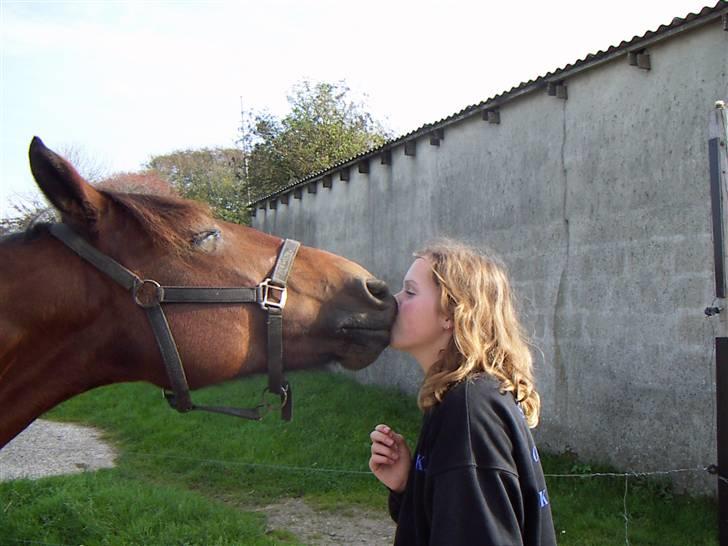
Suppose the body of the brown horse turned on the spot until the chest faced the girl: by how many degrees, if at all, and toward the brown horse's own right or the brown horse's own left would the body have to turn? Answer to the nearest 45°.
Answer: approximately 45° to the brown horse's own right

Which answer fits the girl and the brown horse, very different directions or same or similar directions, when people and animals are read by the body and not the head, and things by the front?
very different directions

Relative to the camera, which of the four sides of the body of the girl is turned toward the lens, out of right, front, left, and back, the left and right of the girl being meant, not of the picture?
left

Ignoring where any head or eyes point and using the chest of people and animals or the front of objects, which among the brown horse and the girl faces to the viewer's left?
the girl

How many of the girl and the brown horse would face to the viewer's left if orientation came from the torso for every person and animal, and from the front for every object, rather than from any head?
1

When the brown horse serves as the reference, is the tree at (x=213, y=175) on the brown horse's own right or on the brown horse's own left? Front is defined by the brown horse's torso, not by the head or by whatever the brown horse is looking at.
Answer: on the brown horse's own left

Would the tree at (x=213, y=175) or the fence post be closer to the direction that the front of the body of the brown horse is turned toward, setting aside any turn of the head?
the fence post

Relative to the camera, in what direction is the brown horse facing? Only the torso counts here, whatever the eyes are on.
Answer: to the viewer's right

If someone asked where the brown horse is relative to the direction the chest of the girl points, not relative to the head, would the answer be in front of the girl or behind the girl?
in front

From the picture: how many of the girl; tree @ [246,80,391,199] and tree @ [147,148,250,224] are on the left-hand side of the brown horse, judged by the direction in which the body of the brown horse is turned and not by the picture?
2

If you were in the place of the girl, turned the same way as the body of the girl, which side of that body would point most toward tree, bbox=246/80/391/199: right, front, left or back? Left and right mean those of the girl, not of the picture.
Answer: right

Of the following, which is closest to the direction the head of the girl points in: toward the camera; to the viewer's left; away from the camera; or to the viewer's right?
to the viewer's left
